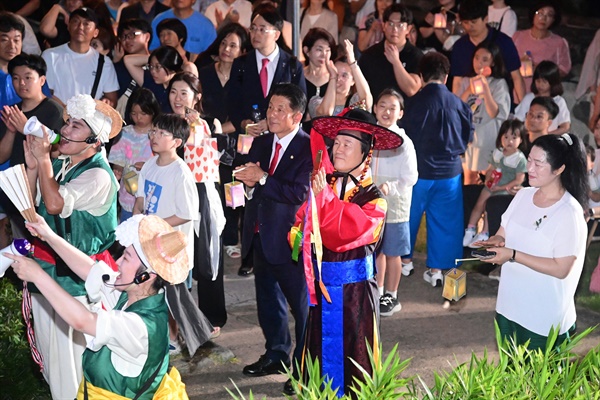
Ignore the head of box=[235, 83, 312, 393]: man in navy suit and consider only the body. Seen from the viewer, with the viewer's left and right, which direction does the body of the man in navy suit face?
facing the viewer and to the left of the viewer

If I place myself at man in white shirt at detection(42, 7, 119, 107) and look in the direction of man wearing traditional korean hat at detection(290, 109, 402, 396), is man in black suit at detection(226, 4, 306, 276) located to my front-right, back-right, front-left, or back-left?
front-left

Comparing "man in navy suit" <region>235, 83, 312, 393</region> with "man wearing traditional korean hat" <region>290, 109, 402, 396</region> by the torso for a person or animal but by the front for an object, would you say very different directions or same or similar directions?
same or similar directions

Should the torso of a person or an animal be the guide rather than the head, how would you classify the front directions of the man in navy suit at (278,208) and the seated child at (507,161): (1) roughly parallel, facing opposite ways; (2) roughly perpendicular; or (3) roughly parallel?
roughly parallel

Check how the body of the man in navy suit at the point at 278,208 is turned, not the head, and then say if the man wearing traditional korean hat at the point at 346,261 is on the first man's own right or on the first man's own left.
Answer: on the first man's own left

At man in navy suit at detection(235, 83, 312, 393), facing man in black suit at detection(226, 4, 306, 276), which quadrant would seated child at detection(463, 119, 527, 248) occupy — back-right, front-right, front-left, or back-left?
front-right

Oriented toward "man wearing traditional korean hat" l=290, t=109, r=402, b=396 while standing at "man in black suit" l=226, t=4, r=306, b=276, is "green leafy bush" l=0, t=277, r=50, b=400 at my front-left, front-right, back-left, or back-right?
front-right

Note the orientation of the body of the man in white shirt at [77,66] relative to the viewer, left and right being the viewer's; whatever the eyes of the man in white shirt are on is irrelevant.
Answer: facing the viewer

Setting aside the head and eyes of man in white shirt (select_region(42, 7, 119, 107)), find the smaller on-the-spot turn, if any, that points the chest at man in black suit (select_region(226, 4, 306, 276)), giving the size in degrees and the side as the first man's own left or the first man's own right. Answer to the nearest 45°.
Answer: approximately 45° to the first man's own left

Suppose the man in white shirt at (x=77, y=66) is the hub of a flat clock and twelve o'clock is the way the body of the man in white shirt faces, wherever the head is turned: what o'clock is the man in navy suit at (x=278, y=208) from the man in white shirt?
The man in navy suit is roughly at 11 o'clock from the man in white shirt.

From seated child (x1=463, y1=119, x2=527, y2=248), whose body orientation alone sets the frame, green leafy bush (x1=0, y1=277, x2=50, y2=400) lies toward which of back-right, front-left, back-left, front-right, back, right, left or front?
front

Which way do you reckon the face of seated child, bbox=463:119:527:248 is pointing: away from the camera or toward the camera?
toward the camera

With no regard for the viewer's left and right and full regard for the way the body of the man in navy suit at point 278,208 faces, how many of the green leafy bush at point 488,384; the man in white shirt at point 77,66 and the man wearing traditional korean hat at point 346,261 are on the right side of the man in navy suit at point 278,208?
1

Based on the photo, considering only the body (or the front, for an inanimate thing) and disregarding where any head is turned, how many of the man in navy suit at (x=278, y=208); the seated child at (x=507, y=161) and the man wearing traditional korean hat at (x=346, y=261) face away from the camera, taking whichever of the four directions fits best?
0

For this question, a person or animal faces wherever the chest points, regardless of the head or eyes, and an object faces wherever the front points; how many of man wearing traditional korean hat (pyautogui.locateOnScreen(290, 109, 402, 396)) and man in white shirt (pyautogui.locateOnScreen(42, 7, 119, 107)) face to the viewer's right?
0

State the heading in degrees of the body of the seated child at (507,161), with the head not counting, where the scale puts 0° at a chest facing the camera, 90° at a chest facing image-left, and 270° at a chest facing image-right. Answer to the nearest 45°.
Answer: approximately 45°

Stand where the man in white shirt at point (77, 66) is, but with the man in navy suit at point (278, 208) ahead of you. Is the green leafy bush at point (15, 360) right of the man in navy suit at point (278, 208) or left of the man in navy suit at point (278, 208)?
right

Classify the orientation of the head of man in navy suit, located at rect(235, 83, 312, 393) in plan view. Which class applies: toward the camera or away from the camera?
toward the camera
